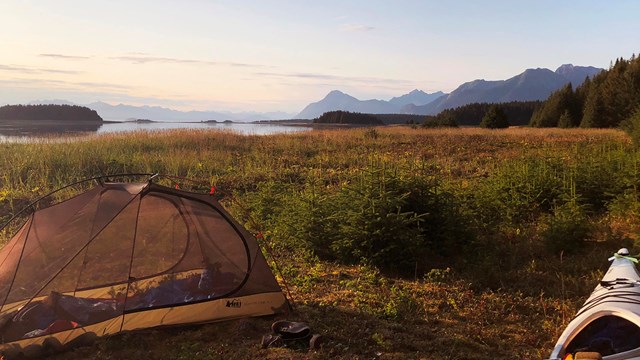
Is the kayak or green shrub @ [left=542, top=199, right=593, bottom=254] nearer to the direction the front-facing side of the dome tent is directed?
the kayak

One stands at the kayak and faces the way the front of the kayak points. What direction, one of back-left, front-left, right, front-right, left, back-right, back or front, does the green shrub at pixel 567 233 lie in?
front

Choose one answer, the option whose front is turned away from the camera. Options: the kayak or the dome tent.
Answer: the kayak

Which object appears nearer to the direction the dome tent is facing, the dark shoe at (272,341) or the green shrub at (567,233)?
the dark shoe

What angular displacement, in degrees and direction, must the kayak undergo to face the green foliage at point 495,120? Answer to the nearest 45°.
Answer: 0° — it already faces it

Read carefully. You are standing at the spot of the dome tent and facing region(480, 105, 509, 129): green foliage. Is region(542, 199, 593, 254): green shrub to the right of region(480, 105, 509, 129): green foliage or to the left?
right

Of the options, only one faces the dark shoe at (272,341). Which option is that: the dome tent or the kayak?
the dome tent

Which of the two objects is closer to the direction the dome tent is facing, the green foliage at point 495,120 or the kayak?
the kayak

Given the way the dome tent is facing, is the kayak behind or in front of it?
in front

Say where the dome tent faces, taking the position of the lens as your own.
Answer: facing the viewer and to the right of the viewer

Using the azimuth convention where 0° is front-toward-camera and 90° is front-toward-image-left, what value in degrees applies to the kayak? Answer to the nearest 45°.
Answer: approximately 180°

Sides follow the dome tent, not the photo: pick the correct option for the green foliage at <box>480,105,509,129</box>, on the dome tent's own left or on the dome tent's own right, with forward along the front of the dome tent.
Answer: on the dome tent's own left

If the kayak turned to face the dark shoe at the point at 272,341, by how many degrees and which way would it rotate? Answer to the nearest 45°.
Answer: approximately 90° to its left

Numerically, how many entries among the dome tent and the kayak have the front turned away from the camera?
1

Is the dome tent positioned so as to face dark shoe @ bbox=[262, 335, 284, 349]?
yes

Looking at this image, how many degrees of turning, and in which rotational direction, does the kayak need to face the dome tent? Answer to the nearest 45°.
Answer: approximately 90° to its left
